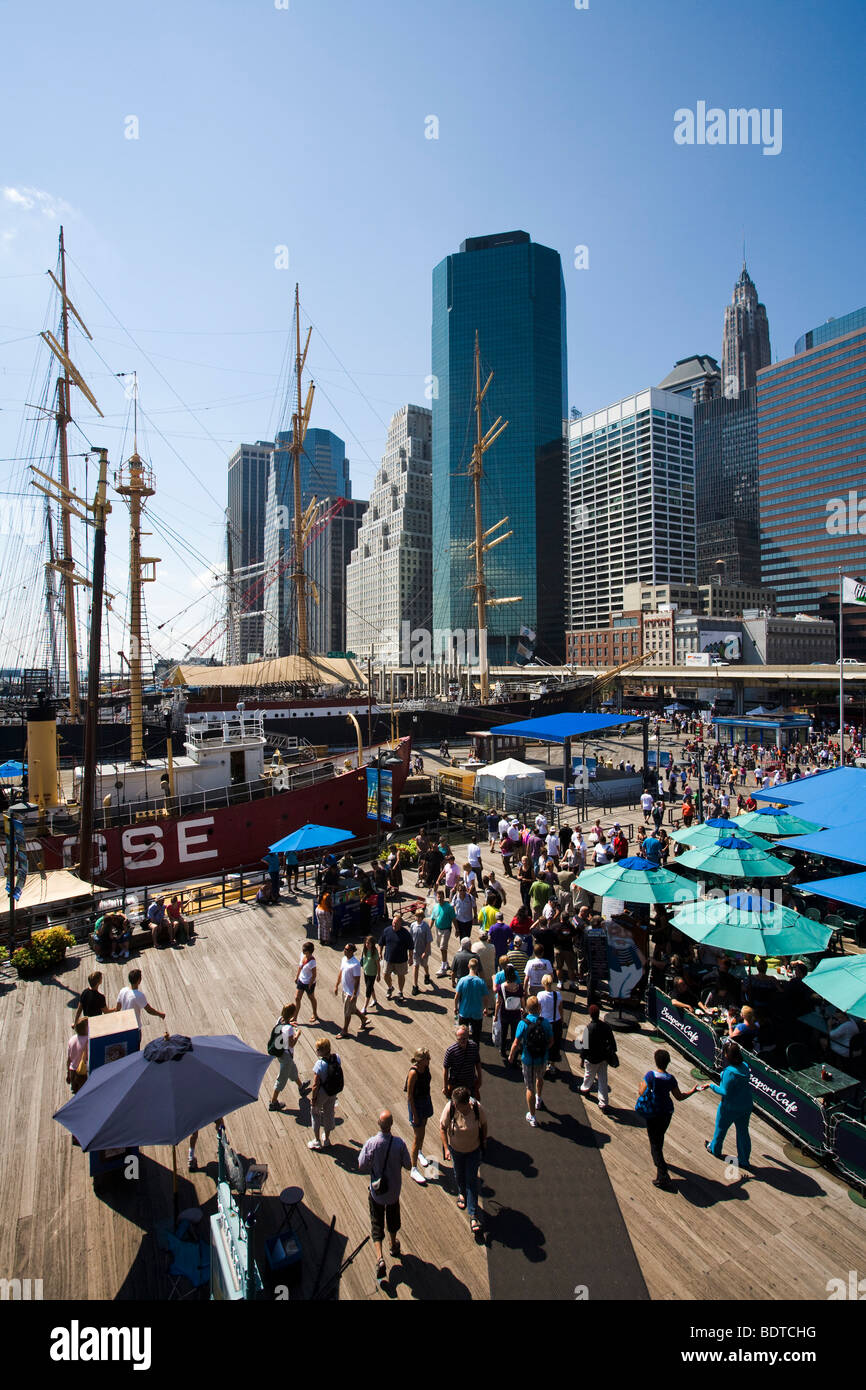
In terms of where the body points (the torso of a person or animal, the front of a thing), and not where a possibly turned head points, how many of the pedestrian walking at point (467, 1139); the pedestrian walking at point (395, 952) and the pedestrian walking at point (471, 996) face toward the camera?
2

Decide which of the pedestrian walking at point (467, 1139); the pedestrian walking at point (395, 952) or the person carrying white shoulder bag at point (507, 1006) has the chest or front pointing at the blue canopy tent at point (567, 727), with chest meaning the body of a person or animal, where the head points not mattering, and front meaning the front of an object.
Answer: the person carrying white shoulder bag

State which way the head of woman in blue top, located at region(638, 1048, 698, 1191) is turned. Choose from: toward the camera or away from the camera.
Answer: away from the camera

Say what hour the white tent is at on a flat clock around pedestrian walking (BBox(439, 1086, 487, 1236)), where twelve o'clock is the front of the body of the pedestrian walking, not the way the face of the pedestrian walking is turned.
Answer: The white tent is roughly at 6 o'clock from the pedestrian walking.

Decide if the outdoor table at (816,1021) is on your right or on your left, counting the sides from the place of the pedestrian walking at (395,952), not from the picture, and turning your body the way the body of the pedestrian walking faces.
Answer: on your left

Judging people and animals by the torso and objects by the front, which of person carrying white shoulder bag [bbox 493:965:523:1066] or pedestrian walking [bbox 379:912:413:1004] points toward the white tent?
the person carrying white shoulder bag

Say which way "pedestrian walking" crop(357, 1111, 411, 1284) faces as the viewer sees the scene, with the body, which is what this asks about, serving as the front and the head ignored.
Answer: away from the camera

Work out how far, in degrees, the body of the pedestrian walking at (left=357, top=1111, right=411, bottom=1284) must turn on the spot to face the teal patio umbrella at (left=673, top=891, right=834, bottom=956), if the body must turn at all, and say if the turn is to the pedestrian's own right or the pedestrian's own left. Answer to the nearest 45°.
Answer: approximately 45° to the pedestrian's own right

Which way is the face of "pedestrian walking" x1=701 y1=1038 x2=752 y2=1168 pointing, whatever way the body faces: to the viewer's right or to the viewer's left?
to the viewer's left

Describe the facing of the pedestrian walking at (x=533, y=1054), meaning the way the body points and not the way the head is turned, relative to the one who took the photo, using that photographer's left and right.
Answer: facing away from the viewer

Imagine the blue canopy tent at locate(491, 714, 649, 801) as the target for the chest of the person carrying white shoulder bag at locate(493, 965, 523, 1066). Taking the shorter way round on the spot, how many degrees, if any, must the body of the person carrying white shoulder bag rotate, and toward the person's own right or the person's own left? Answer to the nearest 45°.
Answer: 0° — they already face it
